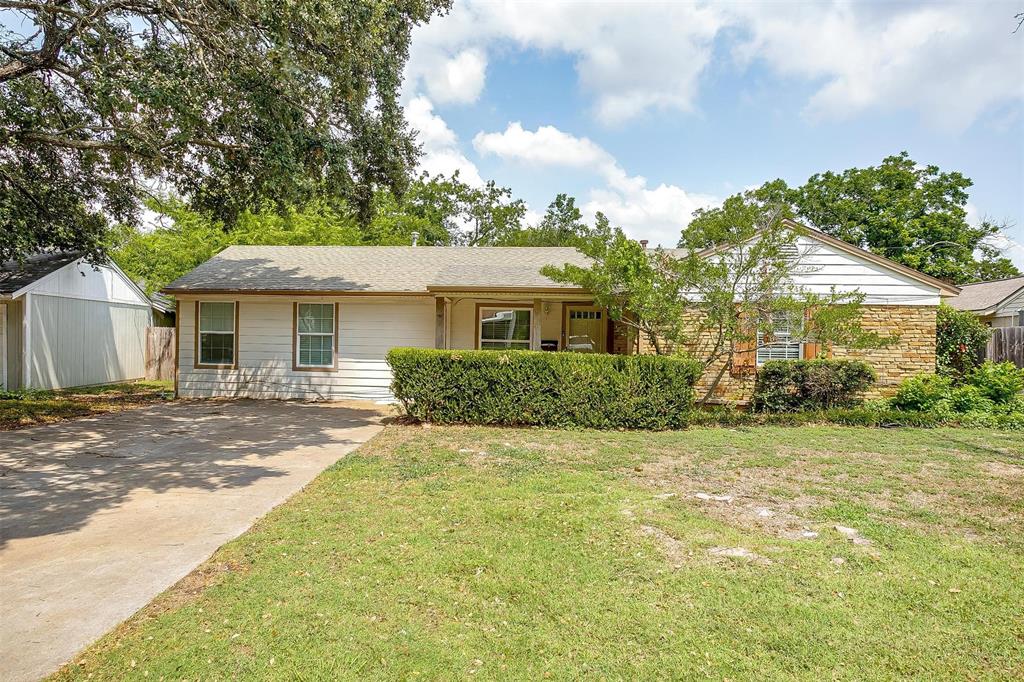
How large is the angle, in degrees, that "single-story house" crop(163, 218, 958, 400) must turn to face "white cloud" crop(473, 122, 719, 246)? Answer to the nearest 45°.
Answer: approximately 135° to its left

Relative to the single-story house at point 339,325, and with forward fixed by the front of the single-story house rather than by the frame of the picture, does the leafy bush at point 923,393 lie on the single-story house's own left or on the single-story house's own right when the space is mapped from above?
on the single-story house's own left

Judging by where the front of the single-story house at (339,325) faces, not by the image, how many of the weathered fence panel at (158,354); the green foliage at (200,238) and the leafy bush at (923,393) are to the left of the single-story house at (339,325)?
1

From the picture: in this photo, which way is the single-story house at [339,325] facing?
toward the camera

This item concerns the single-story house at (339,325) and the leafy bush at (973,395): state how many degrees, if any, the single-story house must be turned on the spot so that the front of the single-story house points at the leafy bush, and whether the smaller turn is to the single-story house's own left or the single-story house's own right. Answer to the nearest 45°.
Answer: approximately 90° to the single-story house's own left

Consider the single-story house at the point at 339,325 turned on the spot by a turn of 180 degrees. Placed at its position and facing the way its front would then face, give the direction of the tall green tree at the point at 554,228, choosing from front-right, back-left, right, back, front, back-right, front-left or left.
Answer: front

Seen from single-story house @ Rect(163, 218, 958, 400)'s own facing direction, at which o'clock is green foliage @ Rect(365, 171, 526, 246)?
The green foliage is roughly at 6 o'clock from the single-story house.

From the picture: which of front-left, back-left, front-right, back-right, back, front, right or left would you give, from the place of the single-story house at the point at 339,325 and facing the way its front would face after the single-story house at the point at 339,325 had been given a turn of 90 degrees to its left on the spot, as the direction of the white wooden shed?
back

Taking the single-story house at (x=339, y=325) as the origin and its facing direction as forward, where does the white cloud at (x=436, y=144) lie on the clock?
The white cloud is roughly at 6 o'clock from the single-story house.

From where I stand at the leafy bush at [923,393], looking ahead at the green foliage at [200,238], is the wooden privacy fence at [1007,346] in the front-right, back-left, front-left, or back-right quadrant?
back-right

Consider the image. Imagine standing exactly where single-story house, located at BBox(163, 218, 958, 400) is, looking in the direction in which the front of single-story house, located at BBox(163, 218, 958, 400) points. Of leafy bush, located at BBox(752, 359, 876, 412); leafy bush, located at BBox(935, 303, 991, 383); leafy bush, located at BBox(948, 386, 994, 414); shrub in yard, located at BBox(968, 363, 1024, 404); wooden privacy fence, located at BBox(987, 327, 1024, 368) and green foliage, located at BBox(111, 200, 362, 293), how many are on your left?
5

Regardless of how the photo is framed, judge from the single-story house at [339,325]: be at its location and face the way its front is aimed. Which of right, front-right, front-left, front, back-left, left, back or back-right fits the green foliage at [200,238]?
back-right

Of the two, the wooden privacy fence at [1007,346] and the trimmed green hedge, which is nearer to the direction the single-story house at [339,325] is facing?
the trimmed green hedge

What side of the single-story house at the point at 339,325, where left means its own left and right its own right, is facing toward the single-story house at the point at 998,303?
left

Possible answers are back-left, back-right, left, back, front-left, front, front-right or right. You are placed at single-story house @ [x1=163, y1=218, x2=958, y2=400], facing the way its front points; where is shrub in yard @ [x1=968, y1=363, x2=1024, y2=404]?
left
